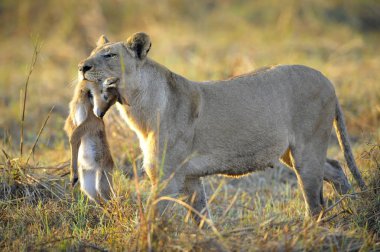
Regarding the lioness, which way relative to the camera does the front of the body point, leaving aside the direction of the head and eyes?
to the viewer's left
